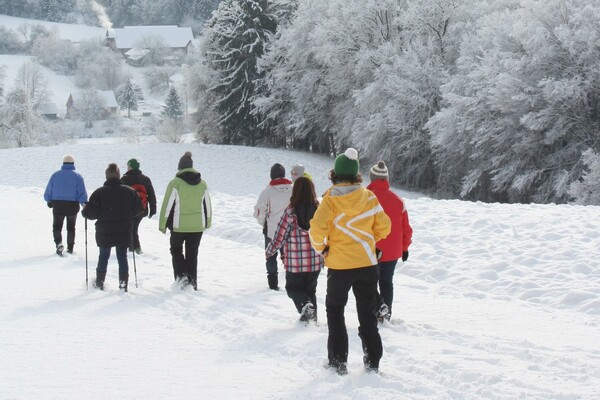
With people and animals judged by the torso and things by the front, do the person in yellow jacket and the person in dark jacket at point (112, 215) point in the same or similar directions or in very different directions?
same or similar directions

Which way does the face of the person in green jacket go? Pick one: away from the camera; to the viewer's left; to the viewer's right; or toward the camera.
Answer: away from the camera

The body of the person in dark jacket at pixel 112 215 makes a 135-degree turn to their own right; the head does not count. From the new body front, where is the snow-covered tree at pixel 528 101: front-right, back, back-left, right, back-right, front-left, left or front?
left

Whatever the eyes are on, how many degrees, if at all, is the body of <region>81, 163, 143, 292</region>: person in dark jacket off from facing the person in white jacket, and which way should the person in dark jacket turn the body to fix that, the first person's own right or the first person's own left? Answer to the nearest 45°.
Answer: approximately 90° to the first person's own right

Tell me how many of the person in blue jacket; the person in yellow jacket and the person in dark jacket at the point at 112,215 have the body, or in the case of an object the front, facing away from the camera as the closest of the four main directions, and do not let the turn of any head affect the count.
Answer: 3

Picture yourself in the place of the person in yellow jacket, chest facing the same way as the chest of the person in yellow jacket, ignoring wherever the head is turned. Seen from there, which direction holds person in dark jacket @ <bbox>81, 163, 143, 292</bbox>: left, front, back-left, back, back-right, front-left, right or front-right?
front-left

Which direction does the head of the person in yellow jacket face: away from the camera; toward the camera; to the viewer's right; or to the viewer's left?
away from the camera

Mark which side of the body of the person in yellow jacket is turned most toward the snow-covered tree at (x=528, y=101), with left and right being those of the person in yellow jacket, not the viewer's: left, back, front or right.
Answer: front

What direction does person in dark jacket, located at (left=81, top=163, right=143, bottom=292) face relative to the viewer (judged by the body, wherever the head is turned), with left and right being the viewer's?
facing away from the viewer

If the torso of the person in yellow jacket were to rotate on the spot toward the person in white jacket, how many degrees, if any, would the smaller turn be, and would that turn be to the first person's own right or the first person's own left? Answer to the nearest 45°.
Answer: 0° — they already face them

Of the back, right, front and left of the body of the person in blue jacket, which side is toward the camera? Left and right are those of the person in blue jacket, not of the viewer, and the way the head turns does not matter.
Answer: back

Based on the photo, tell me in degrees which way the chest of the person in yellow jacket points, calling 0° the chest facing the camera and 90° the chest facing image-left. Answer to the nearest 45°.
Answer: approximately 180°

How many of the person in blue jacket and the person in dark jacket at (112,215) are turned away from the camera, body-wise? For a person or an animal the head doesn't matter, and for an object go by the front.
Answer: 2

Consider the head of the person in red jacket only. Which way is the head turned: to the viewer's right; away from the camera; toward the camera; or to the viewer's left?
away from the camera

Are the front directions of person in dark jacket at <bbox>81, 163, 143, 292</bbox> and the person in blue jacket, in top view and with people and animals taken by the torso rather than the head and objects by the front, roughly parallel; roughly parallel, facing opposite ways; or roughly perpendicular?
roughly parallel

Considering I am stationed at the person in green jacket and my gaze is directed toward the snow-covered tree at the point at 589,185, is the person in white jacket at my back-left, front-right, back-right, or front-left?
front-right
